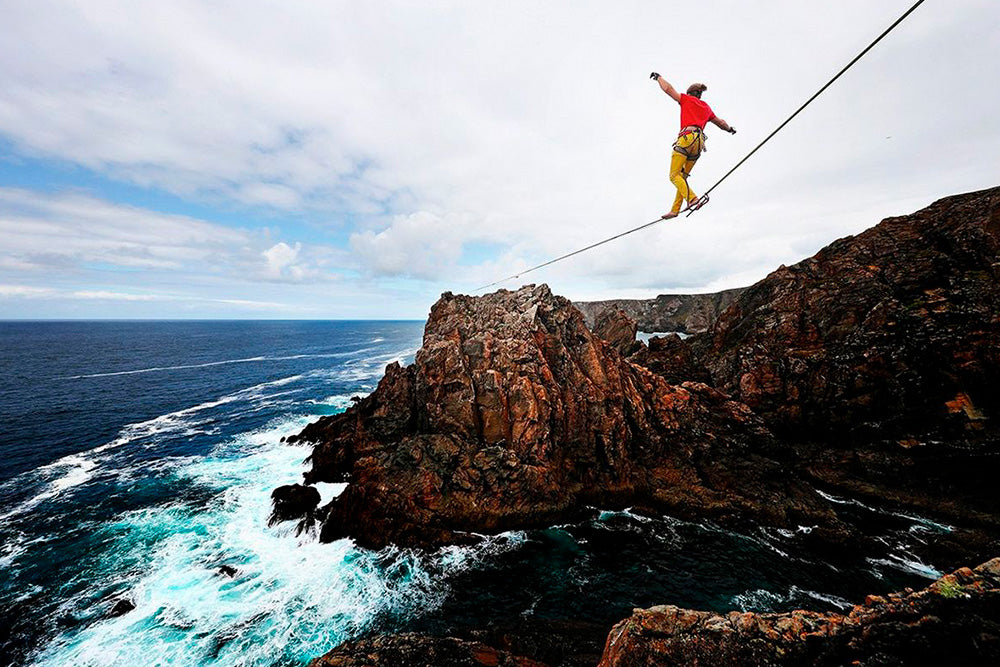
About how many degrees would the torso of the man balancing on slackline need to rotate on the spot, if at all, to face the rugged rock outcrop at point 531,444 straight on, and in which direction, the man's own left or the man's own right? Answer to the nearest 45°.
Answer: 0° — they already face it

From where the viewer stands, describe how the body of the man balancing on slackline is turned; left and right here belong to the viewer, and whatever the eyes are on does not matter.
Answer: facing away from the viewer and to the left of the viewer

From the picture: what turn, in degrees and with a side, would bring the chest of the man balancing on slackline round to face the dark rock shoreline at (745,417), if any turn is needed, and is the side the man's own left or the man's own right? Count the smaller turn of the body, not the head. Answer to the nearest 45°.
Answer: approximately 45° to the man's own right

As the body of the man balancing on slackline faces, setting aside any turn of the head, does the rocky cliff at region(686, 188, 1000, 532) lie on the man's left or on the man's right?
on the man's right

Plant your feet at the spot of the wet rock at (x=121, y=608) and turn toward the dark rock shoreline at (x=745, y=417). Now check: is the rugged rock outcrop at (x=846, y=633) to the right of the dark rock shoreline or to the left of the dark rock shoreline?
right

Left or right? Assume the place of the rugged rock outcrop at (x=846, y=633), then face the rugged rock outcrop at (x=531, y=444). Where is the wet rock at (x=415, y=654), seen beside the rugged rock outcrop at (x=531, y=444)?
left

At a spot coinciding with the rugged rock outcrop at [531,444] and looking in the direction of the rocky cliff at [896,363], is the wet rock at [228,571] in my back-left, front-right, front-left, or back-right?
back-right
